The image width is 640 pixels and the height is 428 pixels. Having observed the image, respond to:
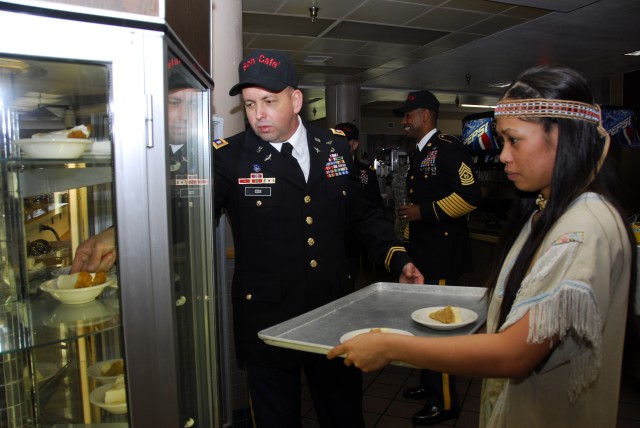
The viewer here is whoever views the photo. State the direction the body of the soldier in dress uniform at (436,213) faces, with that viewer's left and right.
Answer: facing the viewer and to the left of the viewer

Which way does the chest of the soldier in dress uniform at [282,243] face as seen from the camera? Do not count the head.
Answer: toward the camera

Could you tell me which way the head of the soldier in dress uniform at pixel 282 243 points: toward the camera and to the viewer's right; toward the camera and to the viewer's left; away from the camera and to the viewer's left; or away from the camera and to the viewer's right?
toward the camera and to the viewer's left

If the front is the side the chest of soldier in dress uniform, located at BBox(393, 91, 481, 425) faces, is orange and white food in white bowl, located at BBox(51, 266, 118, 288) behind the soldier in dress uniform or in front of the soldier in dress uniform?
in front

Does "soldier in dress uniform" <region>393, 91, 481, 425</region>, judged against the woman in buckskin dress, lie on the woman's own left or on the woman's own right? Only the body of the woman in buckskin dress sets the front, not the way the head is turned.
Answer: on the woman's own right

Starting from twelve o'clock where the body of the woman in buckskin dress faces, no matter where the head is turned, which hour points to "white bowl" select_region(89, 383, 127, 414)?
The white bowl is roughly at 12 o'clock from the woman in buckskin dress.

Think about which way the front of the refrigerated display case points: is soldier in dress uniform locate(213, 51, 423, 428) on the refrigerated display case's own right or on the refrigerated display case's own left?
on the refrigerated display case's own left

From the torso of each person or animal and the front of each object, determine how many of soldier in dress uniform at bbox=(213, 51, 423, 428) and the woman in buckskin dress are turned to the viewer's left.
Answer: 1

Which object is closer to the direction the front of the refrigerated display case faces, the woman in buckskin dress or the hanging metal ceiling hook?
the woman in buckskin dress

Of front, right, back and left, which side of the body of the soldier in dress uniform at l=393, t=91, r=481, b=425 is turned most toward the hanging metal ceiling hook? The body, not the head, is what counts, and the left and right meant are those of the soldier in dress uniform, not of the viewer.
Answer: right

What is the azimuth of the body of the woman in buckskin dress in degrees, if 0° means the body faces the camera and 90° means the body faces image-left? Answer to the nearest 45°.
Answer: approximately 90°

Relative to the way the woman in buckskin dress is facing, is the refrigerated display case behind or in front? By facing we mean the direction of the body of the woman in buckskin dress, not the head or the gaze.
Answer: in front

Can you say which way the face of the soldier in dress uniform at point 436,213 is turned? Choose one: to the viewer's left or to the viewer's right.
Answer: to the viewer's left
